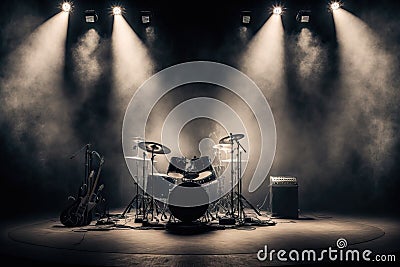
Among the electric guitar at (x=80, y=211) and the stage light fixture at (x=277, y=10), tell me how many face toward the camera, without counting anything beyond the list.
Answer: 2

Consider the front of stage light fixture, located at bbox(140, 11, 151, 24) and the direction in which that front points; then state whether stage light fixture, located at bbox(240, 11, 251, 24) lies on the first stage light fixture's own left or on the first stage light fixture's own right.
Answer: on the first stage light fixture's own left

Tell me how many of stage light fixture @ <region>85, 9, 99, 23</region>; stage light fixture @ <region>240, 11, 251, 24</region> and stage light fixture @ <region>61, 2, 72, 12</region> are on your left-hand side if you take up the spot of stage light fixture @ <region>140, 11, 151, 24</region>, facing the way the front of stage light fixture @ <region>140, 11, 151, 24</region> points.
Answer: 1

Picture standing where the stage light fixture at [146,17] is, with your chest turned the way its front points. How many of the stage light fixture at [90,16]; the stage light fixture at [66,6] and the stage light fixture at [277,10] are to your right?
2

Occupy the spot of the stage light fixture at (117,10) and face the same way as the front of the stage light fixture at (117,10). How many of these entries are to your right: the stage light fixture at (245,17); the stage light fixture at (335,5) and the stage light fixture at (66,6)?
1

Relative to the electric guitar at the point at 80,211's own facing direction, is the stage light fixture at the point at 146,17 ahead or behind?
behind

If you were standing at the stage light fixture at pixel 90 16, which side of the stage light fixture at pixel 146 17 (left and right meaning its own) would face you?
right

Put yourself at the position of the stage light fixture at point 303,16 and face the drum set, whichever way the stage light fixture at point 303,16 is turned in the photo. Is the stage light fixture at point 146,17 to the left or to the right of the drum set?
right
